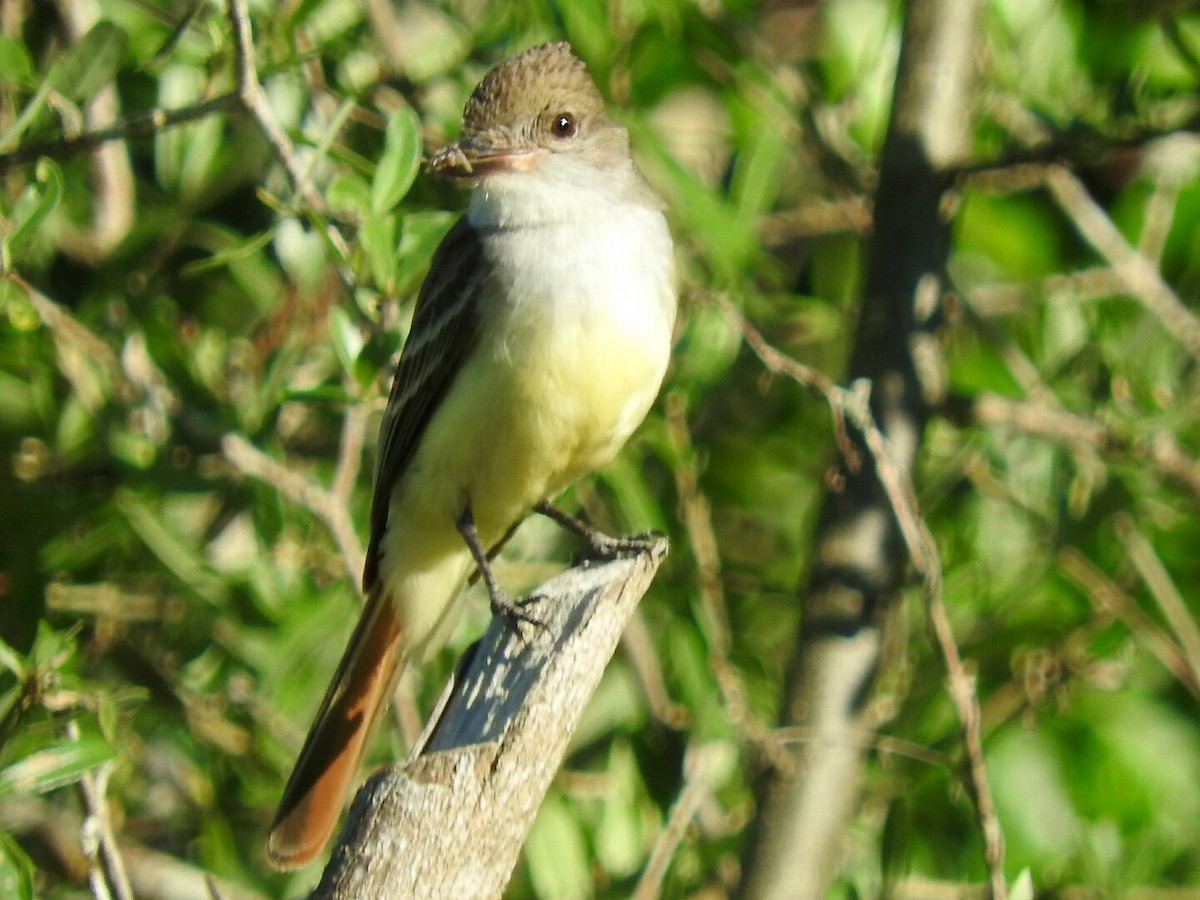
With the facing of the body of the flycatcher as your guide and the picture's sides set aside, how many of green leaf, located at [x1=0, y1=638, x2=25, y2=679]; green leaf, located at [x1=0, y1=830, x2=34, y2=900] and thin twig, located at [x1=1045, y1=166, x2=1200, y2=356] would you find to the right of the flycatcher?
2

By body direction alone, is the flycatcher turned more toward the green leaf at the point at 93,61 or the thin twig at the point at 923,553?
the thin twig

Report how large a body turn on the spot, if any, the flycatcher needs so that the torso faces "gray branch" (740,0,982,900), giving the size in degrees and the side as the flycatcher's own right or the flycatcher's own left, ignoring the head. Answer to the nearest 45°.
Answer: approximately 45° to the flycatcher's own left

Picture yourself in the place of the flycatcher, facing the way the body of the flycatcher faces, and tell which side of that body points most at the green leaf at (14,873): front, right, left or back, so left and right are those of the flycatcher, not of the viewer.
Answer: right

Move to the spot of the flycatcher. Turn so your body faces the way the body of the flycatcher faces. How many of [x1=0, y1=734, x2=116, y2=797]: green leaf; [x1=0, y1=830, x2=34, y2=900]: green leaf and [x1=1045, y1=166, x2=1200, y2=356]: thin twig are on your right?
2

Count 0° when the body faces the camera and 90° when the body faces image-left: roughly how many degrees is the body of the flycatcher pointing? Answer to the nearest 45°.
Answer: approximately 315°

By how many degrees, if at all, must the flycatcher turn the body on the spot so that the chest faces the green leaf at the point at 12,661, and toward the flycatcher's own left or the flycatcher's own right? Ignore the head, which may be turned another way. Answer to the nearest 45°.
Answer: approximately 90° to the flycatcher's own right

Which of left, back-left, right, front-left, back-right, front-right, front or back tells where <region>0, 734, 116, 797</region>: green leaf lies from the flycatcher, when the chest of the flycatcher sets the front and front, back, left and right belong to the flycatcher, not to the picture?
right

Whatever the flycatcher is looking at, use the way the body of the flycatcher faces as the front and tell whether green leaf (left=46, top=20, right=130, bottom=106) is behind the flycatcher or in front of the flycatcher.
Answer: behind

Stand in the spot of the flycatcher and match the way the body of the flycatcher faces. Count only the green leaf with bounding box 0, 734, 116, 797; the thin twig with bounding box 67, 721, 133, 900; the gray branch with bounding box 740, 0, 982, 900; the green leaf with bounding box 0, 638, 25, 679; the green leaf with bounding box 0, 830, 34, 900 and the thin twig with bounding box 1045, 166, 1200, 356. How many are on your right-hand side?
4

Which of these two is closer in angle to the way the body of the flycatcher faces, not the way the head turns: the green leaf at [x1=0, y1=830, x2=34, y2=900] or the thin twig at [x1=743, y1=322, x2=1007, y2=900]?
the thin twig
